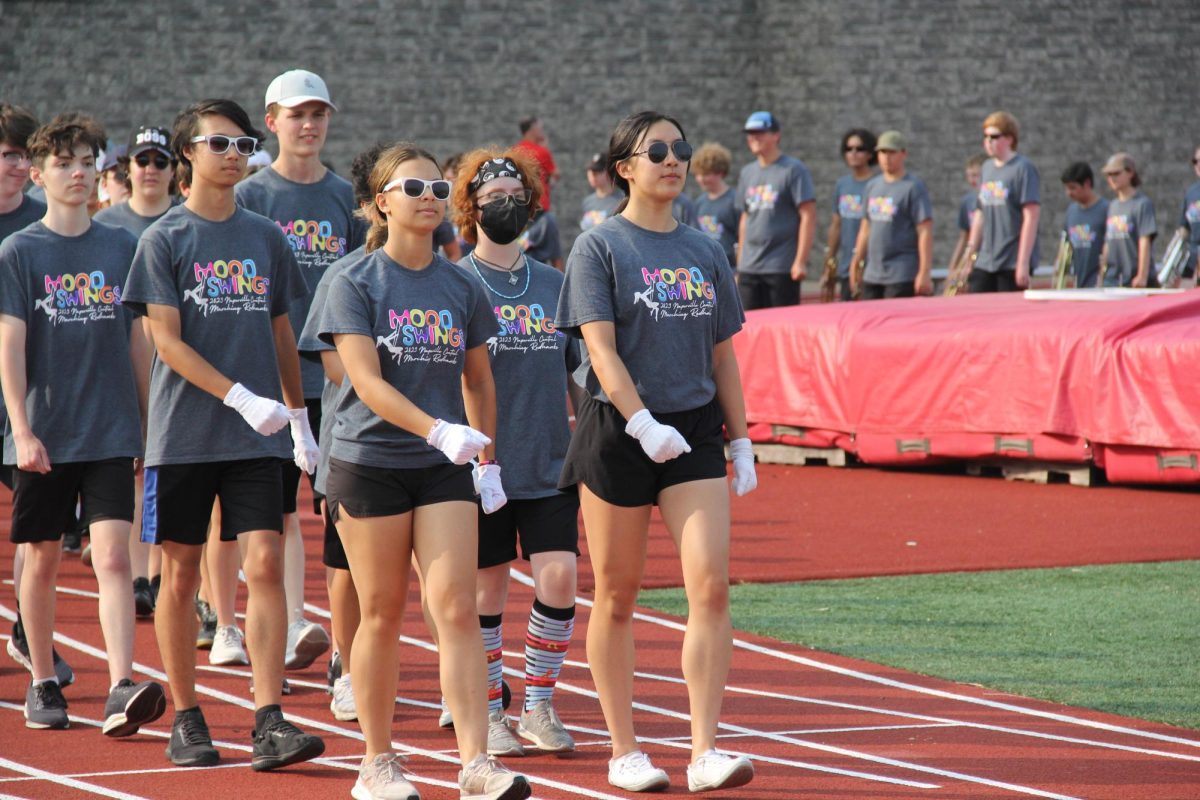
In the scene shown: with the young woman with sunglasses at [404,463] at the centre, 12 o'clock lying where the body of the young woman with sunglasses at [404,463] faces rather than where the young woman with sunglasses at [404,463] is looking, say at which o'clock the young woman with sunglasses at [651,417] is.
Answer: the young woman with sunglasses at [651,417] is roughly at 10 o'clock from the young woman with sunglasses at [404,463].

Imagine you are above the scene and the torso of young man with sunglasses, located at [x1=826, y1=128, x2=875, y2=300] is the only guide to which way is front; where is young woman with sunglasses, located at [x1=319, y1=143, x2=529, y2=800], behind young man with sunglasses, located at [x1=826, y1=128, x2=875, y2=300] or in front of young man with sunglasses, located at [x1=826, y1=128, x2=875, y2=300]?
in front

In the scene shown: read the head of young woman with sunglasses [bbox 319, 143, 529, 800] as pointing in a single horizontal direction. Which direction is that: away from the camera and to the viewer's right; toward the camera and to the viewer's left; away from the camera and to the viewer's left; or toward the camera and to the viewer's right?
toward the camera and to the viewer's right

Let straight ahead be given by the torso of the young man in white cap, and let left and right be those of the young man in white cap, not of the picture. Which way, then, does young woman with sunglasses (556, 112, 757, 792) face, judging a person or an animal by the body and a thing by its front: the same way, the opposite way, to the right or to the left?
the same way

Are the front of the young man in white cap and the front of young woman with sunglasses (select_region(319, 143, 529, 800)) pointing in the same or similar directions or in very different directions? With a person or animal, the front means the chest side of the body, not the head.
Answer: same or similar directions

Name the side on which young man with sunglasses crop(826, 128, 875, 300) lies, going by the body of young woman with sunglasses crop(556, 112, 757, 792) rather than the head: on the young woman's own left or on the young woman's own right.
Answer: on the young woman's own left

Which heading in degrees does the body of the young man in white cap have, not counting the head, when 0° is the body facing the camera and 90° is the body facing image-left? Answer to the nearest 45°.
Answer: approximately 315°

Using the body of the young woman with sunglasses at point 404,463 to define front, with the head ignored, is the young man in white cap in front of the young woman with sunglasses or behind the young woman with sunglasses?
behind

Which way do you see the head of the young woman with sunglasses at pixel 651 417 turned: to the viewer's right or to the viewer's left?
to the viewer's right

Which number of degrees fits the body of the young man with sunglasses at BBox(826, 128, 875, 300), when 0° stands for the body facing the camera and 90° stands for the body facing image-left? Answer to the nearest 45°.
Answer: approximately 45°

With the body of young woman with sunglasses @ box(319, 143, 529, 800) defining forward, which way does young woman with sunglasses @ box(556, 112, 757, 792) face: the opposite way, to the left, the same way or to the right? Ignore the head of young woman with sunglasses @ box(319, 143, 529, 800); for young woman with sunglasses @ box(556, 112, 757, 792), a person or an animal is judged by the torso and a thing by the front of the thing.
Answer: the same way

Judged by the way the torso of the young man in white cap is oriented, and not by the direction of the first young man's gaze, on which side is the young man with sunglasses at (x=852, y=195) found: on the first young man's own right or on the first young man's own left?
on the first young man's own left

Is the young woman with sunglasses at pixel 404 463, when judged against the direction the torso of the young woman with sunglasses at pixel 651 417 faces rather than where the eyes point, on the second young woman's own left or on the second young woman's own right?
on the second young woman's own right

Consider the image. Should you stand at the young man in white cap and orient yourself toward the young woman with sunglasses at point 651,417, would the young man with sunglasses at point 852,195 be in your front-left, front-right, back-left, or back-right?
back-left
